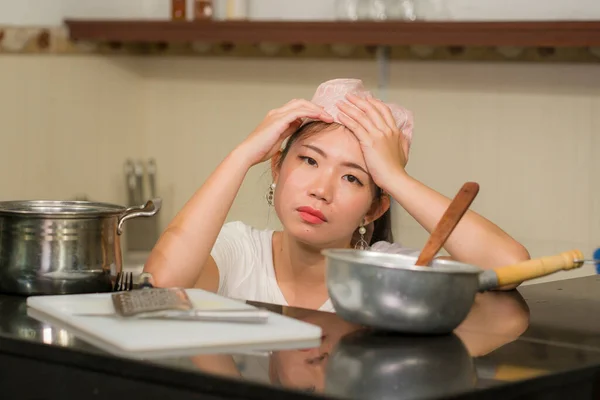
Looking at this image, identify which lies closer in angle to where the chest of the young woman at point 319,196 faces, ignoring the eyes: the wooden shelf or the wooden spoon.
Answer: the wooden spoon

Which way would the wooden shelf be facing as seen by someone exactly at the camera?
facing the viewer

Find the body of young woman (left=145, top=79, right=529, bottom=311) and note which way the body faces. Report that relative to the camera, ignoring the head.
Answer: toward the camera

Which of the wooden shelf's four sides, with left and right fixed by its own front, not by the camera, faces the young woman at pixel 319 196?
front

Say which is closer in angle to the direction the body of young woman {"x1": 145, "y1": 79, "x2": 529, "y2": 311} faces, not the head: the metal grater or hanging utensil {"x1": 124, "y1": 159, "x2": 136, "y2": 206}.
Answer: the metal grater

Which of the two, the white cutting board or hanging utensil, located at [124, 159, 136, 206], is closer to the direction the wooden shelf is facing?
the white cutting board

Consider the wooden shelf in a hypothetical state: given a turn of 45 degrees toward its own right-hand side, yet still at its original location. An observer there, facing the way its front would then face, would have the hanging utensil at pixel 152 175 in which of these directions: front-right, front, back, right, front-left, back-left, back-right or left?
right

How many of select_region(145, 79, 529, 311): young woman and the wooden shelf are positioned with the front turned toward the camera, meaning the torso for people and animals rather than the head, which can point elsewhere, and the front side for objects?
2

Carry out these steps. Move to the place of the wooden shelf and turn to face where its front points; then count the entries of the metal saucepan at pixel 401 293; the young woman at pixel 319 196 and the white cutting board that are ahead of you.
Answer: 3

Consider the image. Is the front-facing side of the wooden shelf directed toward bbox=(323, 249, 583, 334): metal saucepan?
yes

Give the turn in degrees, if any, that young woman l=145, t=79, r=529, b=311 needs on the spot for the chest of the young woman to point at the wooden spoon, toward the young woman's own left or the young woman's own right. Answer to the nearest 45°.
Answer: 0° — they already face it

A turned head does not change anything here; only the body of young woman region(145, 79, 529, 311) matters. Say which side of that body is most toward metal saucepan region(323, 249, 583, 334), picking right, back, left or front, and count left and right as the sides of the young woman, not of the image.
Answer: front

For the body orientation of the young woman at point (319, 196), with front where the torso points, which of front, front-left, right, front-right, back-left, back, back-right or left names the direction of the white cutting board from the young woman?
front

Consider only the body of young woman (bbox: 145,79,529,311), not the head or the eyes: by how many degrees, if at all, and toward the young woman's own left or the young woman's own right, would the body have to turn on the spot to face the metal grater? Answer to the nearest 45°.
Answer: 0° — they already face it

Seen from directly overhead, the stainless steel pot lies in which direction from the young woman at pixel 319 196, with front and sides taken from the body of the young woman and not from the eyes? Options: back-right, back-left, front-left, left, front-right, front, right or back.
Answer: front-right
